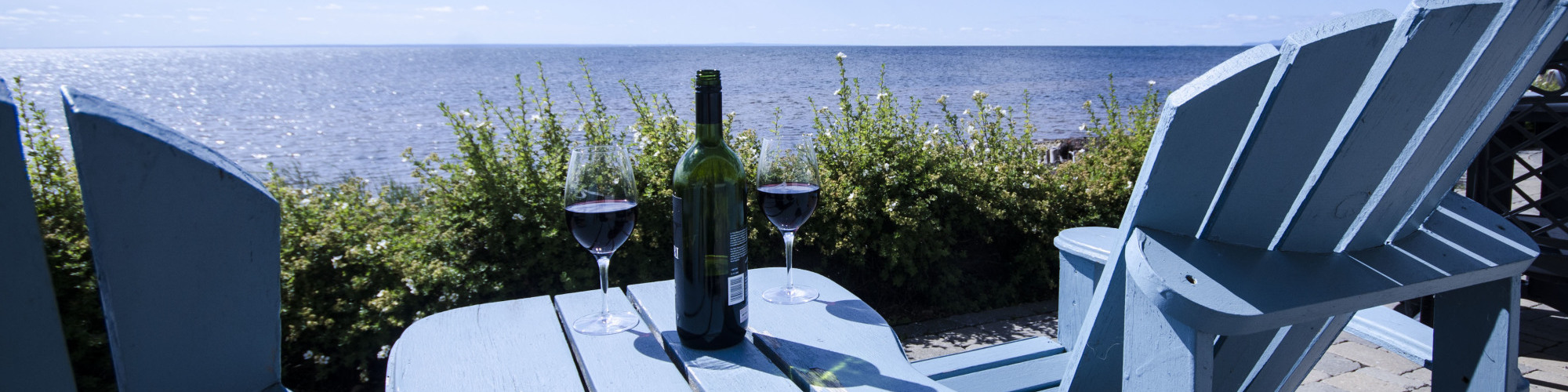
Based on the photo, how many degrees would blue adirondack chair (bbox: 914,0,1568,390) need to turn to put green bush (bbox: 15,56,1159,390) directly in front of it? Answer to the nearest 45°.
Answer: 0° — it already faces it

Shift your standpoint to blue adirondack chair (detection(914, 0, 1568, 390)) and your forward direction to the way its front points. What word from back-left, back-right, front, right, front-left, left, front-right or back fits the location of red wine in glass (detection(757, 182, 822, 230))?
front-left

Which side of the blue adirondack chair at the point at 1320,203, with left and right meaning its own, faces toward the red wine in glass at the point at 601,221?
left

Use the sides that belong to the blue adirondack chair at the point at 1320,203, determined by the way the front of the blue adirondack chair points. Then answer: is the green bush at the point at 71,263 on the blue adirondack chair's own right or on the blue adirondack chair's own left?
on the blue adirondack chair's own left

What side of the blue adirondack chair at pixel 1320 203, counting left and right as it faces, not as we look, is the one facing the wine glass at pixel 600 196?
left

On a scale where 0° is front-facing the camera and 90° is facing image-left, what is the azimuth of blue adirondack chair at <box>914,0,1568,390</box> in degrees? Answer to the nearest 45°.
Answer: approximately 135°

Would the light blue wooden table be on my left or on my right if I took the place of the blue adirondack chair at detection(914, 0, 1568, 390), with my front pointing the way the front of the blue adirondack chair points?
on my left
